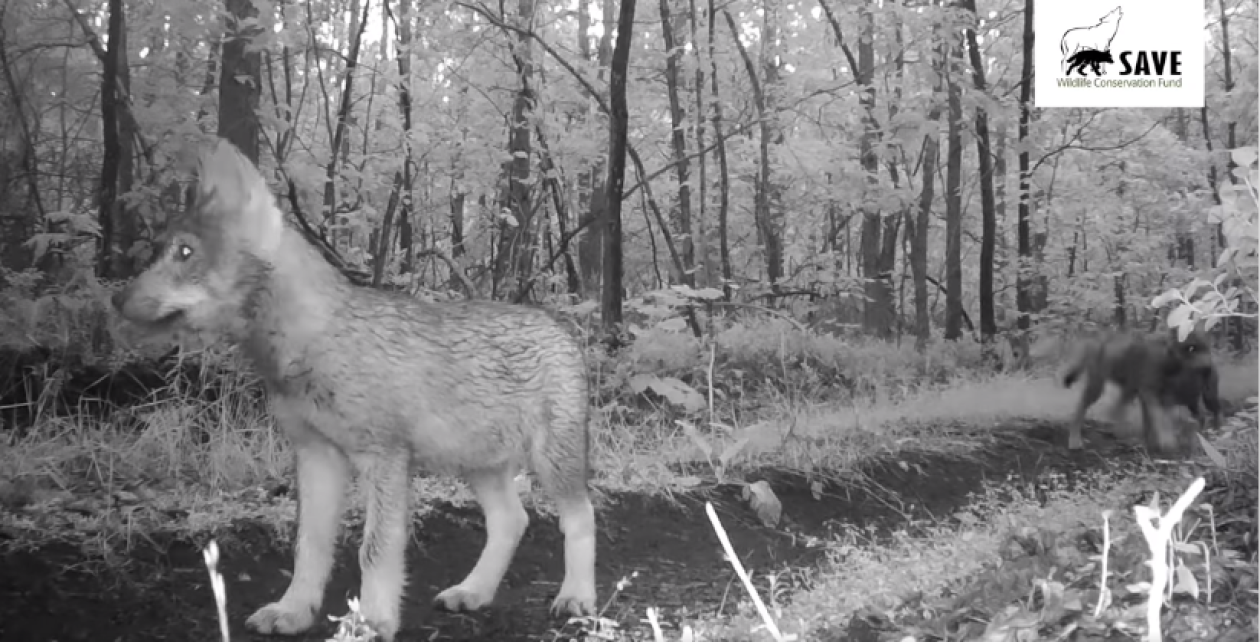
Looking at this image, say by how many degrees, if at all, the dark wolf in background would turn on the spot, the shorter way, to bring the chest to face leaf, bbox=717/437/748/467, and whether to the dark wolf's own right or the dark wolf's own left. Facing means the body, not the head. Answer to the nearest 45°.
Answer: approximately 135° to the dark wolf's own right

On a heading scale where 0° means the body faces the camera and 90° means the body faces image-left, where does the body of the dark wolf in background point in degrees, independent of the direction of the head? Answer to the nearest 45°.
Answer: approximately 270°

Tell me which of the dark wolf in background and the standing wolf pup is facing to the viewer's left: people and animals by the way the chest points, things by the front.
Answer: the standing wolf pup

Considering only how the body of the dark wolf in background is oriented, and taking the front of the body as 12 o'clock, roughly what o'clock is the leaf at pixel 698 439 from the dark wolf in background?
The leaf is roughly at 5 o'clock from the dark wolf in background.

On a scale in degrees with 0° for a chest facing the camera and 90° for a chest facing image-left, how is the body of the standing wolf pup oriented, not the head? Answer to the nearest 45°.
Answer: approximately 90°

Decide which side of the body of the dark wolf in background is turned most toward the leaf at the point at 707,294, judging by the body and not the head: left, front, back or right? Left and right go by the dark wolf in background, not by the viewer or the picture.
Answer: back

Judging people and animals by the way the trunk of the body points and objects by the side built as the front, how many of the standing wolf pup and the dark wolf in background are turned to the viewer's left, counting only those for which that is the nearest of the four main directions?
1

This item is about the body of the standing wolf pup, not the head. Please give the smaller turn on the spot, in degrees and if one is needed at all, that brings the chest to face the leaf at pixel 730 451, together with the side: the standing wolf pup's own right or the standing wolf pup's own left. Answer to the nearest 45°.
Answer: approximately 135° to the standing wolf pup's own right

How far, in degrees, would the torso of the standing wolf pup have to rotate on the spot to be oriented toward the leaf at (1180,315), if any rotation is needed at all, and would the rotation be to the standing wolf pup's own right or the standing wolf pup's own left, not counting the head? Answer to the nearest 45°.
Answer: approximately 180°
